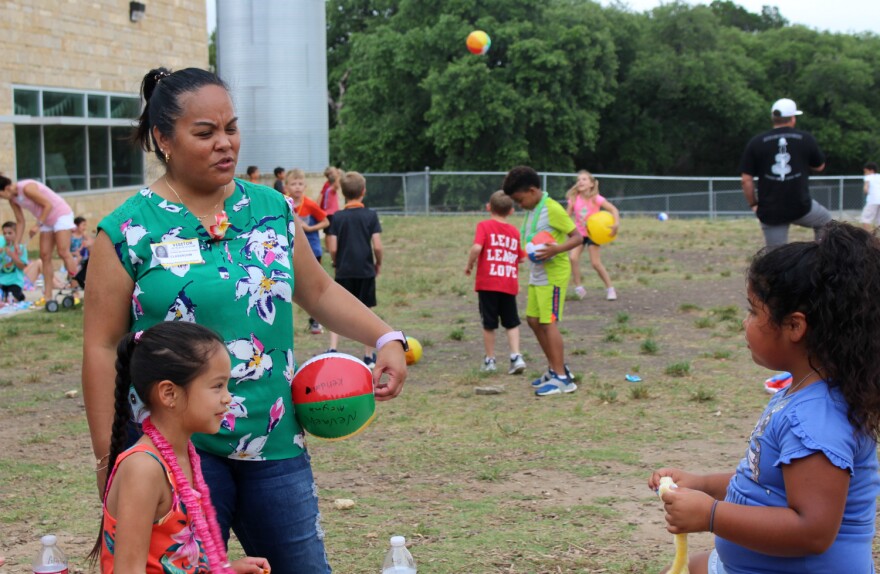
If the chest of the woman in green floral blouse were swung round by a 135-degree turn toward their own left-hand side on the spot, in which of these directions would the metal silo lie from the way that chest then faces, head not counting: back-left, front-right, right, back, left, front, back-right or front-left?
front

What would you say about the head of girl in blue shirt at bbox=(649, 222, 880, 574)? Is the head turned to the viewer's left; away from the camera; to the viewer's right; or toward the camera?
to the viewer's left

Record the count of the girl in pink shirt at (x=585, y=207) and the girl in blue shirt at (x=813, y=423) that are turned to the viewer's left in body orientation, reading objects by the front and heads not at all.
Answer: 1

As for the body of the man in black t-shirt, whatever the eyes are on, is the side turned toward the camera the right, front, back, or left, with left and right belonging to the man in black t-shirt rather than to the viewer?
back

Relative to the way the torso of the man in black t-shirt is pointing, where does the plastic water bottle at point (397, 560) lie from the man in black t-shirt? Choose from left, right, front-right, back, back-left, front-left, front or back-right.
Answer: back

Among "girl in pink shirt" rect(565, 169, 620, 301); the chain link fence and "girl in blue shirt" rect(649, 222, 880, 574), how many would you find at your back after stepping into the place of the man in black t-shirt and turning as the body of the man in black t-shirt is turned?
1

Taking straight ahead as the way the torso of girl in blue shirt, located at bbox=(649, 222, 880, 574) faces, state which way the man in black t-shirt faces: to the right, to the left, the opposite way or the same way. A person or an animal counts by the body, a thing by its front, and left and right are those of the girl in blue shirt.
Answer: to the right

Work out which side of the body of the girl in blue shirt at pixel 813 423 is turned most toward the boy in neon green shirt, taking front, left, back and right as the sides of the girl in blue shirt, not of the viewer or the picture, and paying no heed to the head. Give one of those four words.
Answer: right

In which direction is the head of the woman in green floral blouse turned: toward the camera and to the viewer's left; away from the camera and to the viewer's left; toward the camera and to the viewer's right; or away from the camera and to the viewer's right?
toward the camera and to the viewer's right

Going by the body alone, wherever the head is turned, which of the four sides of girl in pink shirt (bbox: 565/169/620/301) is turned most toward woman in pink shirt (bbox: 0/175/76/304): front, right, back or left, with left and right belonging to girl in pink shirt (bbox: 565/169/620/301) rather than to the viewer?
right

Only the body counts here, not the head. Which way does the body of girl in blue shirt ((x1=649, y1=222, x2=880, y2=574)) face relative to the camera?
to the viewer's left

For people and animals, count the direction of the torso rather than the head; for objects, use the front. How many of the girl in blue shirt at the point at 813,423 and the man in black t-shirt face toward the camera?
0

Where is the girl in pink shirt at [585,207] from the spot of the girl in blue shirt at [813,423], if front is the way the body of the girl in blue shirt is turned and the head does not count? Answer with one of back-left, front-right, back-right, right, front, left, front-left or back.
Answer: right

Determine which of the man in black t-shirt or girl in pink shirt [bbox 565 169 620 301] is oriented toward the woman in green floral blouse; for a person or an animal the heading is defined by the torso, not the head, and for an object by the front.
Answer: the girl in pink shirt
